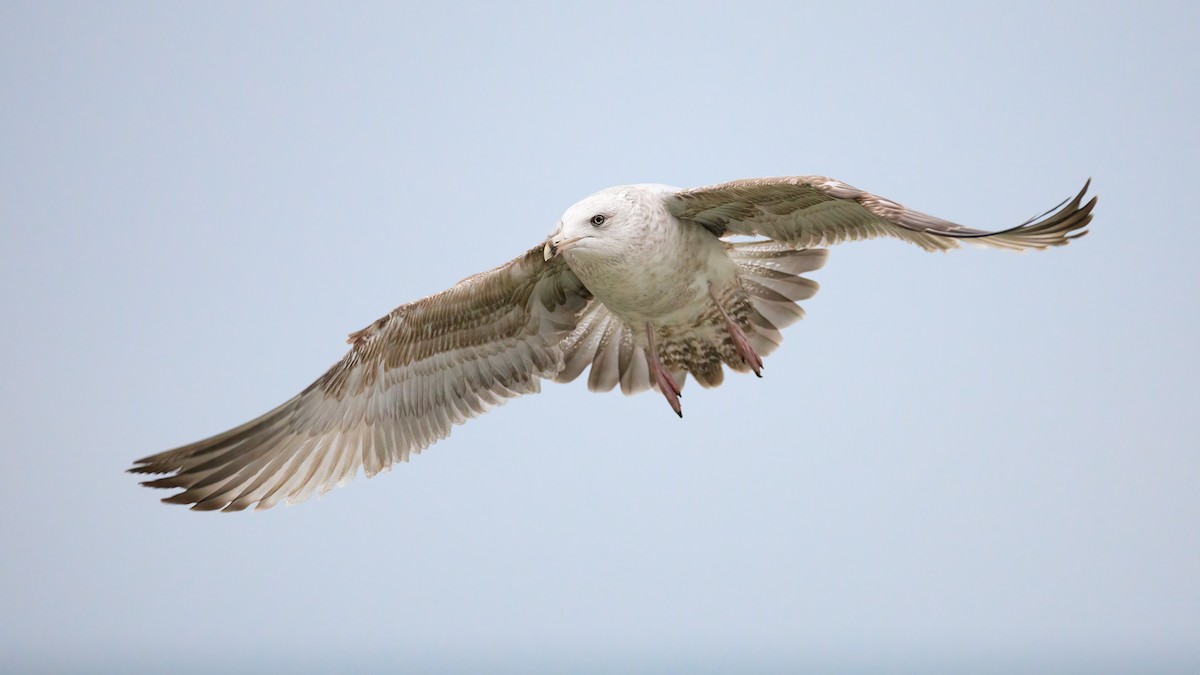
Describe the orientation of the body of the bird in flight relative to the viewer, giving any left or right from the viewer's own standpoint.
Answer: facing the viewer and to the left of the viewer
